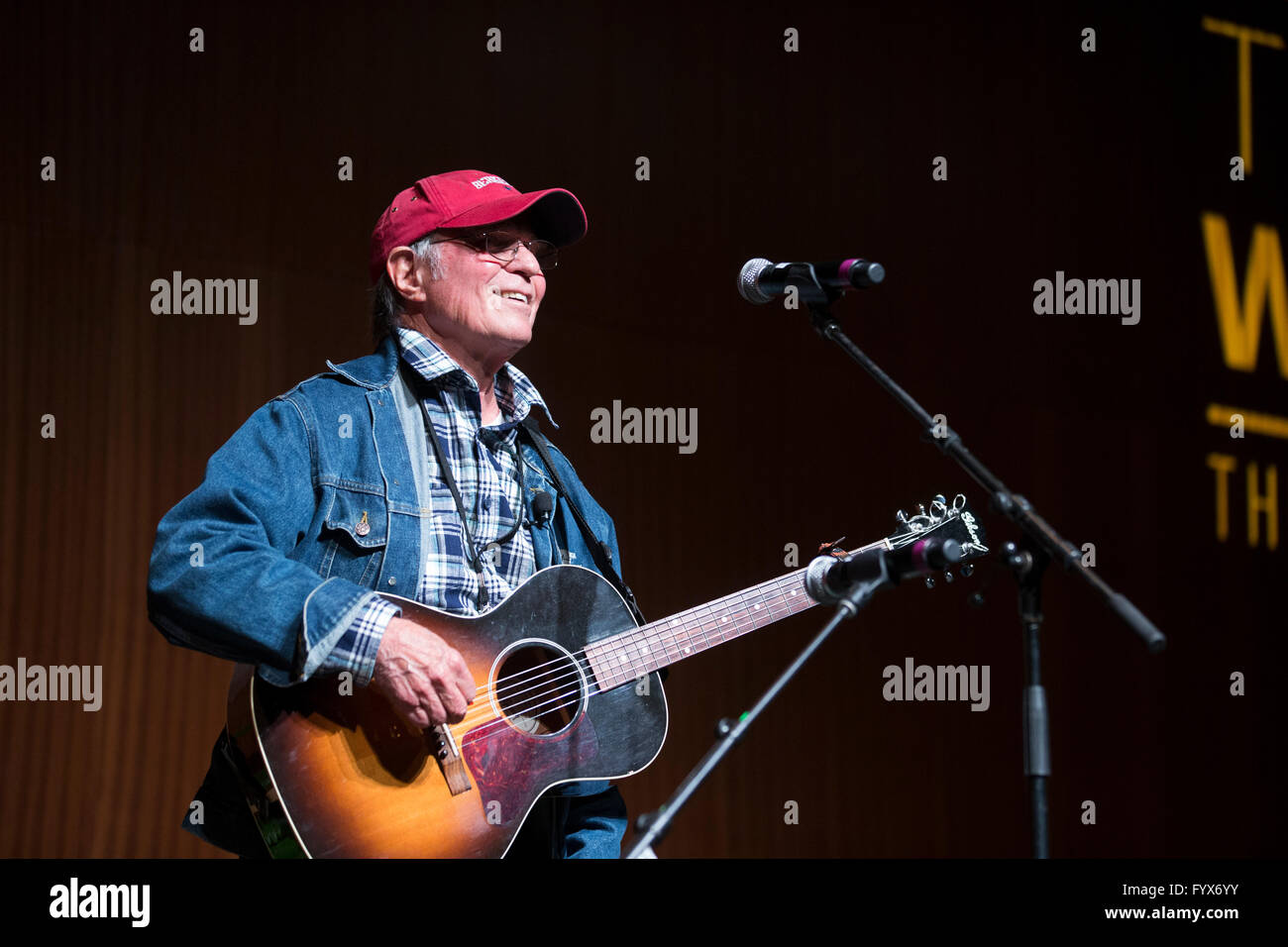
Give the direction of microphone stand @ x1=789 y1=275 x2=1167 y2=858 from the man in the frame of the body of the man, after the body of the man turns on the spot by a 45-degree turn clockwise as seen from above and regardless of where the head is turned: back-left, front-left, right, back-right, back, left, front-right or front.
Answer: front-left

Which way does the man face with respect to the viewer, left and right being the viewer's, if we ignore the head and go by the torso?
facing the viewer and to the right of the viewer

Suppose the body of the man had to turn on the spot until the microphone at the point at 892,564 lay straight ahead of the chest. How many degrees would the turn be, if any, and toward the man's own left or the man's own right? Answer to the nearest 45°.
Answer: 0° — they already face it
